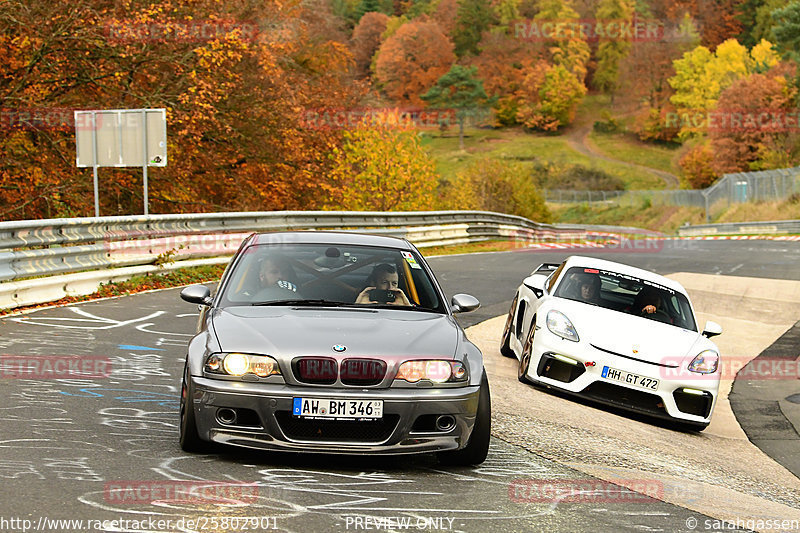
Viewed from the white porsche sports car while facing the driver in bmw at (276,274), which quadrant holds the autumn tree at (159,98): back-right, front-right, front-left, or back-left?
back-right

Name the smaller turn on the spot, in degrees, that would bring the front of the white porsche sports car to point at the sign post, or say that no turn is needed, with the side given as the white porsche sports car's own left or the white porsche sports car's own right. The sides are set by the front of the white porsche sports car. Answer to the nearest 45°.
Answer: approximately 180°

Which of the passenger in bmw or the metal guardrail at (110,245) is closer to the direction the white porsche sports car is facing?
the passenger in bmw

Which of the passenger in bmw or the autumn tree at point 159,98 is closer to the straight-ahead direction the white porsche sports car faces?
the passenger in bmw

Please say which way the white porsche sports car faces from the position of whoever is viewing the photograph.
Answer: facing the viewer and to the right of the viewer

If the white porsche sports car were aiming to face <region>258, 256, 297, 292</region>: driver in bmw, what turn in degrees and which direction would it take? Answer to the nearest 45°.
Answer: approximately 90° to its right

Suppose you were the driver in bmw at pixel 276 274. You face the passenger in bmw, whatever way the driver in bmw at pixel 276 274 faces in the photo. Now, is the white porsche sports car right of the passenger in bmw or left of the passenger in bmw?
left

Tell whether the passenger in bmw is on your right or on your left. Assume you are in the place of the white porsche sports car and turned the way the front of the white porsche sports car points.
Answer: on your right

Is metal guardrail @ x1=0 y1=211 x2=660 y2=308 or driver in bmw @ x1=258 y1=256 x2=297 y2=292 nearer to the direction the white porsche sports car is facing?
the driver in bmw
